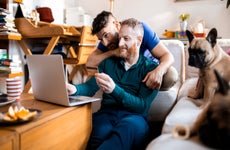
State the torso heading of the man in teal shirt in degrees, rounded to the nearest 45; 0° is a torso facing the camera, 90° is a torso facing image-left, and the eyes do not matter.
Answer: approximately 45°

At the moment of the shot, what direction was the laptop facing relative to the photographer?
facing away from the viewer and to the right of the viewer

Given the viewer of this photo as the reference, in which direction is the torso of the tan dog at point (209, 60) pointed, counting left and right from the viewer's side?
facing the viewer and to the left of the viewer

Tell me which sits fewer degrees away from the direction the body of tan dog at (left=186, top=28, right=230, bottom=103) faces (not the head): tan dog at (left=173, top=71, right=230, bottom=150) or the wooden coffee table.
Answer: the wooden coffee table

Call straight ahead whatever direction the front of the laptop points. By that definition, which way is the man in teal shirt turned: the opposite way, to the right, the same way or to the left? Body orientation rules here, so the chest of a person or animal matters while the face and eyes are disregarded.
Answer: the opposite way

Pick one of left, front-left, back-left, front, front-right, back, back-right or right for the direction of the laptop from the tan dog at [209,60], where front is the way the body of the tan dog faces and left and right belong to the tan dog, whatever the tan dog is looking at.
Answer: front

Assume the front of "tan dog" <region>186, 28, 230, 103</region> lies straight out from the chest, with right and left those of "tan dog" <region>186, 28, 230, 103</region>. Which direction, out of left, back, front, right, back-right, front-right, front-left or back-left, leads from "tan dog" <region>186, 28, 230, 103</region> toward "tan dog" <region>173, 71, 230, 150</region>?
front-left

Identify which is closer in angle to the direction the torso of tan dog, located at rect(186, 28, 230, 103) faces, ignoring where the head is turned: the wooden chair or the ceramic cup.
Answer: the ceramic cup
